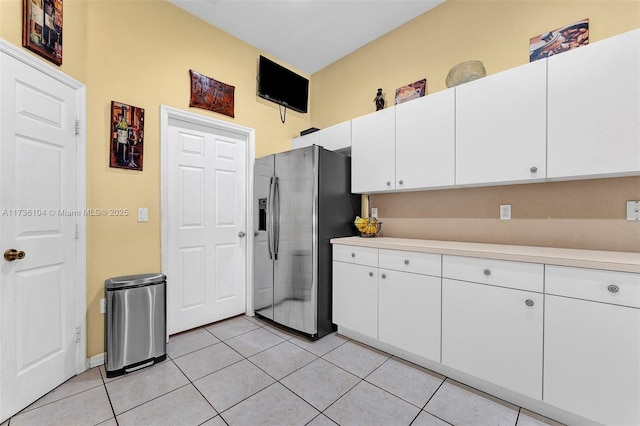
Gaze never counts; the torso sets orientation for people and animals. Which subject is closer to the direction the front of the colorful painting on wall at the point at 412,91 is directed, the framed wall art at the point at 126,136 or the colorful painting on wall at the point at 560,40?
the framed wall art

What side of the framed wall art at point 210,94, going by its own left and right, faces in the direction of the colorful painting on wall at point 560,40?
front

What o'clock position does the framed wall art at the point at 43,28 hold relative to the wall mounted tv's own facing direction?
The framed wall art is roughly at 3 o'clock from the wall mounted tv.

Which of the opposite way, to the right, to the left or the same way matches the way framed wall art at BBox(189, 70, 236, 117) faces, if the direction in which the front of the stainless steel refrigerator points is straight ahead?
to the left

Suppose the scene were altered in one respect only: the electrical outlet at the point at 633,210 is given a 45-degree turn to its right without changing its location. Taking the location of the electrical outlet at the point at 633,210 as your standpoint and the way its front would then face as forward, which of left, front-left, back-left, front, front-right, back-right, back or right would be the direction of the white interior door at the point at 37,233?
front

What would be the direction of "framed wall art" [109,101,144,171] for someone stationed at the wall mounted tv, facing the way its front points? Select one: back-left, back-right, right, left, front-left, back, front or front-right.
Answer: right

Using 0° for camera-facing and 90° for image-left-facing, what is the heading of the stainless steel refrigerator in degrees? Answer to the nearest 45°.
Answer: approximately 45°
